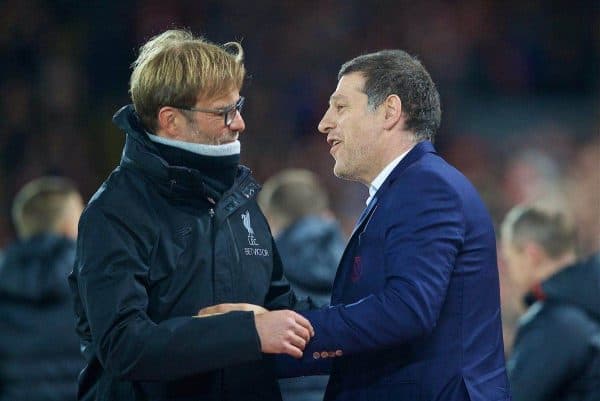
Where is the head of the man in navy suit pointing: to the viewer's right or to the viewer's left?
to the viewer's left

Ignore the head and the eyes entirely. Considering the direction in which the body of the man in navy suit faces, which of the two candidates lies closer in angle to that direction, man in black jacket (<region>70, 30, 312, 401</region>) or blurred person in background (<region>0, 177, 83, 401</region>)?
the man in black jacket

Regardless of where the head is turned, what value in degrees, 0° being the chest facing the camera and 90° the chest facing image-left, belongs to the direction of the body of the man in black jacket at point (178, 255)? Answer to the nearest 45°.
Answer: approximately 315°

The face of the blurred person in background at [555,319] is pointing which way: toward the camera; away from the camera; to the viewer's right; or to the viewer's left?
to the viewer's left

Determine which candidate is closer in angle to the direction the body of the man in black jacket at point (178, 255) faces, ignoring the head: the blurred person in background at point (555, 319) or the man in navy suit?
the man in navy suit

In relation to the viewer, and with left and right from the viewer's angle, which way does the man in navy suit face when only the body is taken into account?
facing to the left of the viewer

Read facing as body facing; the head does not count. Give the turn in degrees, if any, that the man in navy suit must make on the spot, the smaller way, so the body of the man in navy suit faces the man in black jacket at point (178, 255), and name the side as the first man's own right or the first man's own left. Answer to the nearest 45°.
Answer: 0° — they already face them

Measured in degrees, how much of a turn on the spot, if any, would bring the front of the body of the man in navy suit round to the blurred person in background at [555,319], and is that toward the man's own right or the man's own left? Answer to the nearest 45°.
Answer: approximately 135° to the man's own right

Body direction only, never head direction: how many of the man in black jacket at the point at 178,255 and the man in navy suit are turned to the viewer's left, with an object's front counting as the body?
1

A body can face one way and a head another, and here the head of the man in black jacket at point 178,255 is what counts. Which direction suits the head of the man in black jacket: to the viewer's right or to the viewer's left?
to the viewer's right

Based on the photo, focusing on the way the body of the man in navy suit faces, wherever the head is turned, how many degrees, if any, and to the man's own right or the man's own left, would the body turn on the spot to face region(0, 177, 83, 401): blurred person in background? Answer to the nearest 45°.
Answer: approximately 45° to the man's own right

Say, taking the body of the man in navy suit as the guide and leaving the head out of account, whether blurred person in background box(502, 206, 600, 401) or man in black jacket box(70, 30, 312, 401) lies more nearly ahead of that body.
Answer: the man in black jacket

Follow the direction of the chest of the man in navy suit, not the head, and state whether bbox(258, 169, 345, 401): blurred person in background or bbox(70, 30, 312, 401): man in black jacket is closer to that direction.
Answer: the man in black jacket

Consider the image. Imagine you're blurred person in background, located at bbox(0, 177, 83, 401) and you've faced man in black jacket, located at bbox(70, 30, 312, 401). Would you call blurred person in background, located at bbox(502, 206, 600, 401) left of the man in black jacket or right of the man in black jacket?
left
